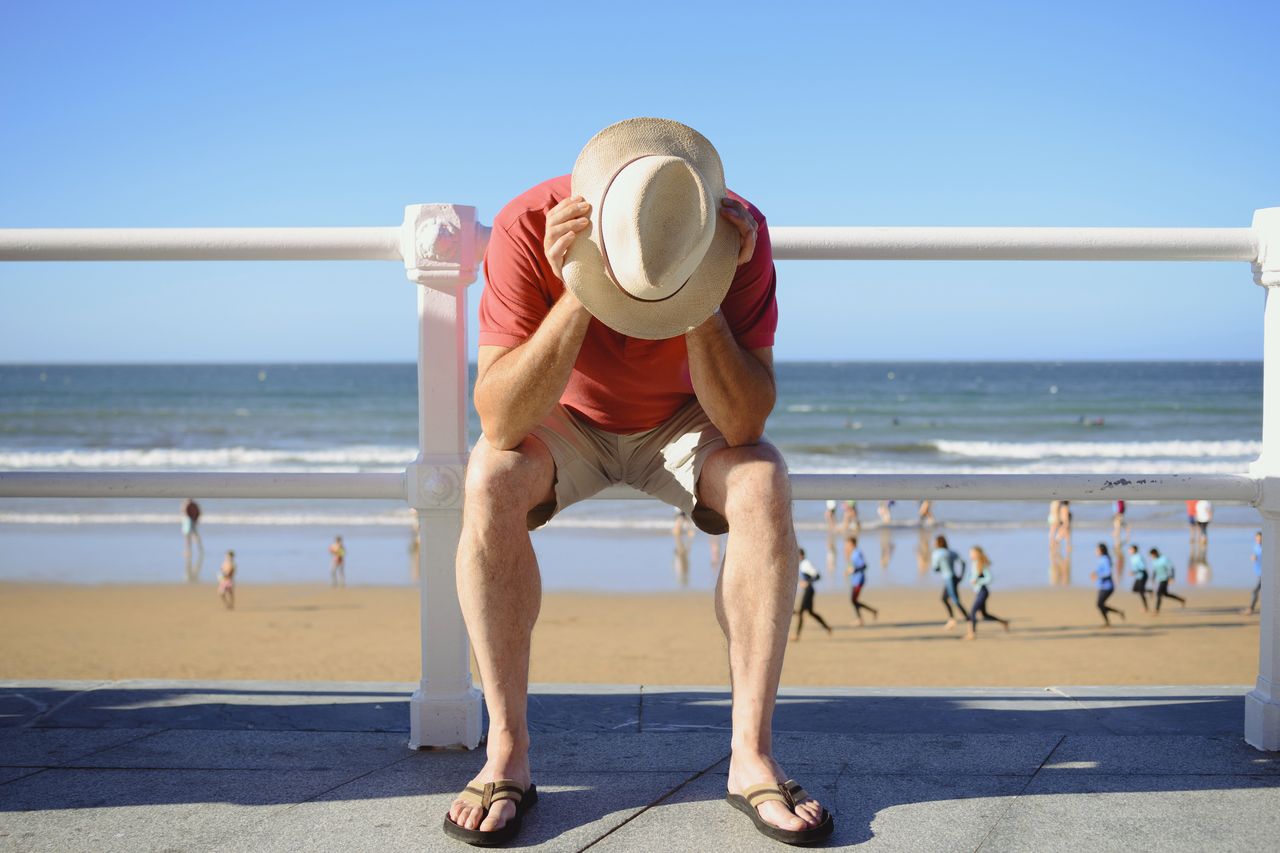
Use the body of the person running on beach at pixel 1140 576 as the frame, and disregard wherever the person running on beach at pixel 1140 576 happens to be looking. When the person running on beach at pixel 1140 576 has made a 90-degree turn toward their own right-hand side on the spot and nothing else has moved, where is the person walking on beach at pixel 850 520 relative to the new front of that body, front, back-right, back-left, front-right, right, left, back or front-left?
front-left

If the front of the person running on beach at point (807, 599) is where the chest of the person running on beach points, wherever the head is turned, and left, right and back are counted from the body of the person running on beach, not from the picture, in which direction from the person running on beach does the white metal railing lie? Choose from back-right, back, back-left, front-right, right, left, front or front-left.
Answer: left

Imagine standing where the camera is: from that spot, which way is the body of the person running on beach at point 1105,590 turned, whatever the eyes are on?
to the viewer's left

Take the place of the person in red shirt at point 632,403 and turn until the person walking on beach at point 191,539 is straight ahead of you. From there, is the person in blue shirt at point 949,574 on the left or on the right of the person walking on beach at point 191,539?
right

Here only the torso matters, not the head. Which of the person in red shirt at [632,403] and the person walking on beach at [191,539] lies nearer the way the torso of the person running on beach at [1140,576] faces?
the person walking on beach

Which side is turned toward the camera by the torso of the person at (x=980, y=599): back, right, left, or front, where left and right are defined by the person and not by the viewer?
left

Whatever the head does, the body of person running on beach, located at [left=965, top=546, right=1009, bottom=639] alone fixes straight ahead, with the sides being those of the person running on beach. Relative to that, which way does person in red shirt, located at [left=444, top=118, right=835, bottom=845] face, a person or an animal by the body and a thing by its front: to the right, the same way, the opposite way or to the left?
to the left

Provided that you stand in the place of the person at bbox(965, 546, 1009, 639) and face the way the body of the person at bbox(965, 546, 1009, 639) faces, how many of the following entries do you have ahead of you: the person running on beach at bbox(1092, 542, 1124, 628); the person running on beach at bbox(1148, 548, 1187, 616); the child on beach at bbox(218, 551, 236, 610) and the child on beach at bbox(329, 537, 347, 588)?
2

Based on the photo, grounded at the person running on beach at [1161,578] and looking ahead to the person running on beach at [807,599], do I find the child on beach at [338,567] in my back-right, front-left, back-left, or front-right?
front-right
